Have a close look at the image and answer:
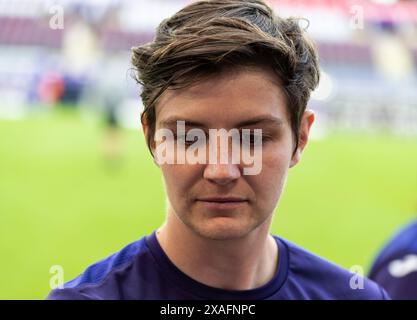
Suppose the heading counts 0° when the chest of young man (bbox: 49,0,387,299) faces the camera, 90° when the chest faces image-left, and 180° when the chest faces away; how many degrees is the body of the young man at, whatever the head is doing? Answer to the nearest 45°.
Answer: approximately 0°
